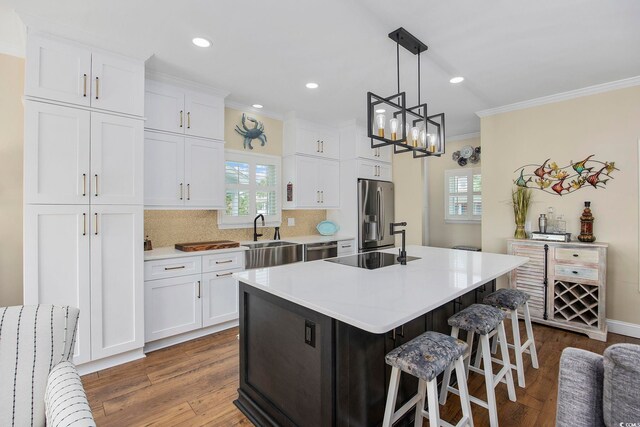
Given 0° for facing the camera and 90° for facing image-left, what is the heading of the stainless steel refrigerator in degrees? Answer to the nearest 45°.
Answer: approximately 315°

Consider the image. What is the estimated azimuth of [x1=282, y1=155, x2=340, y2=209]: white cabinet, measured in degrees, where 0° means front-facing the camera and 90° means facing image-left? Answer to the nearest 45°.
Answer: approximately 315°

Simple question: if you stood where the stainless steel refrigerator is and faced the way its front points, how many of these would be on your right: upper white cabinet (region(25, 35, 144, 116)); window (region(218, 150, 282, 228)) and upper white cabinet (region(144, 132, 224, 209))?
3

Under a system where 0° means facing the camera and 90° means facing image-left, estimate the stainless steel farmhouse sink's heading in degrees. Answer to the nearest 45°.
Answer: approximately 315°

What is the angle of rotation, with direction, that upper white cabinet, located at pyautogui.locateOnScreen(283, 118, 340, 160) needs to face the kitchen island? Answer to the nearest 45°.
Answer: approximately 45° to its right

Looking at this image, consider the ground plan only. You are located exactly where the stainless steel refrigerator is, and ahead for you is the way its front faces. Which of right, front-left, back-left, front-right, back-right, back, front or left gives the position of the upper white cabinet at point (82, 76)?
right

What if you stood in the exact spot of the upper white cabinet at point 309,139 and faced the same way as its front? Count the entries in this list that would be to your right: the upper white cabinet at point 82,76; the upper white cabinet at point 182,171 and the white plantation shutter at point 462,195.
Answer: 2

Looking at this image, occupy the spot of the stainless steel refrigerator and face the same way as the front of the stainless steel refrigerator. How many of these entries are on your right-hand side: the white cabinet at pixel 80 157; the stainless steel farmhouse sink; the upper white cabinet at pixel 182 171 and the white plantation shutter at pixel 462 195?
3
